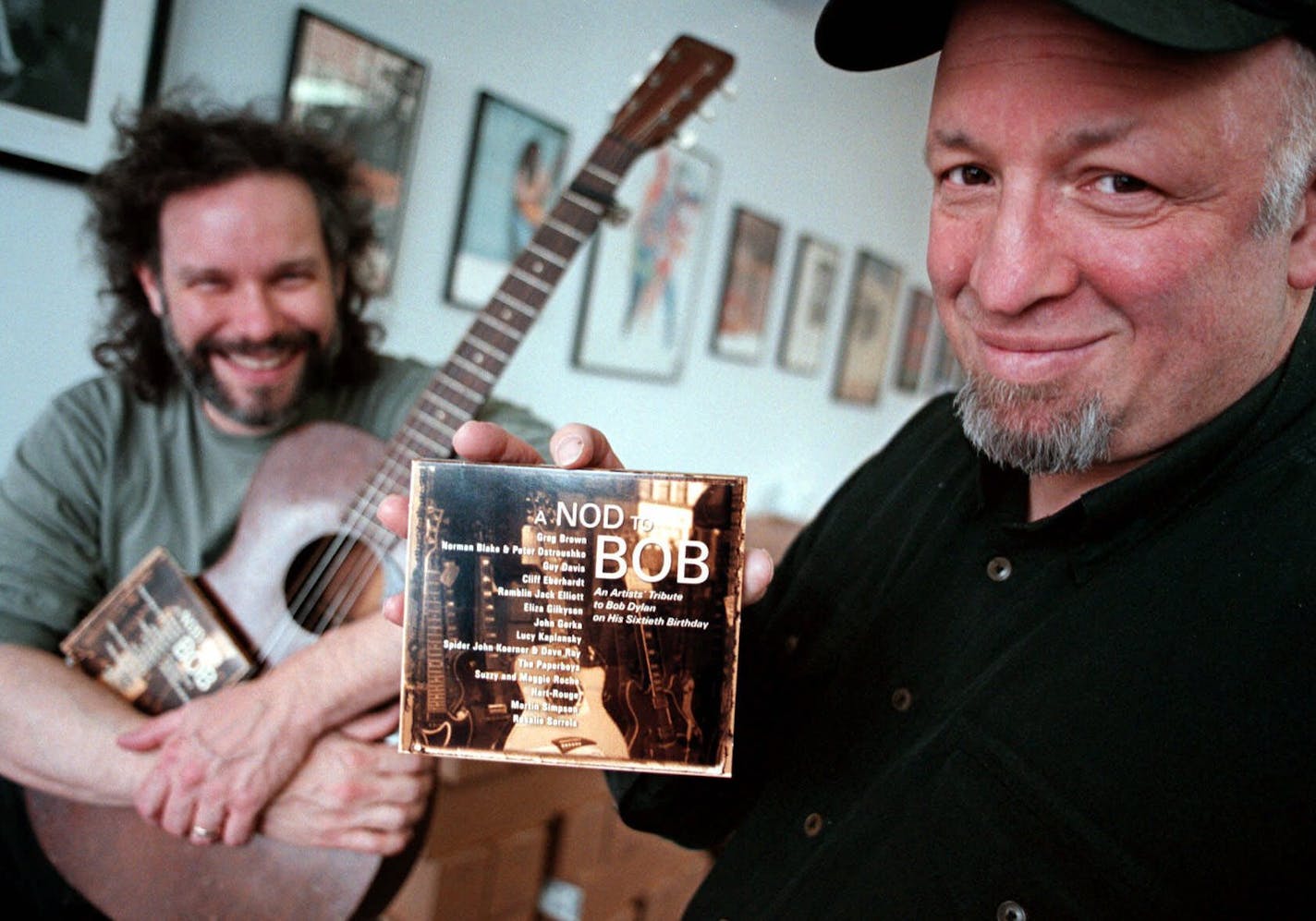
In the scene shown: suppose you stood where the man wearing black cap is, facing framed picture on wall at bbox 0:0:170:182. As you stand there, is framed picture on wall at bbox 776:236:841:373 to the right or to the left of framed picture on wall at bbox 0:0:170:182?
right

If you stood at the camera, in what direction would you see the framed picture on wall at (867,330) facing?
facing the viewer and to the right of the viewer

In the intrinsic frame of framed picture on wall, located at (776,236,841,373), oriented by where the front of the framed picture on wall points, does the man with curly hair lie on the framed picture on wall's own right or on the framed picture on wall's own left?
on the framed picture on wall's own right

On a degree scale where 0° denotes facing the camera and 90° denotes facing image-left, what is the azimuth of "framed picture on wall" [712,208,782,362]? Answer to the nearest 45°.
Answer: approximately 315°

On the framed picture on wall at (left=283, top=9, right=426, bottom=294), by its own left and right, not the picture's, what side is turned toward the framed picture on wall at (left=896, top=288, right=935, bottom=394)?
left

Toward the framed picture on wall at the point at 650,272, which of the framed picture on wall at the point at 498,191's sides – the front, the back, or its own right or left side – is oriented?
left

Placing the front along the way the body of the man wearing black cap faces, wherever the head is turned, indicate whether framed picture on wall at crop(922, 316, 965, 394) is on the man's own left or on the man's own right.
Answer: on the man's own right

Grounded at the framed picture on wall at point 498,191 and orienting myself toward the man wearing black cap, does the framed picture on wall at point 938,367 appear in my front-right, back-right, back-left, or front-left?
back-left

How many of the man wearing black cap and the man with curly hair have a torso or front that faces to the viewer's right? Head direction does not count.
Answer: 0

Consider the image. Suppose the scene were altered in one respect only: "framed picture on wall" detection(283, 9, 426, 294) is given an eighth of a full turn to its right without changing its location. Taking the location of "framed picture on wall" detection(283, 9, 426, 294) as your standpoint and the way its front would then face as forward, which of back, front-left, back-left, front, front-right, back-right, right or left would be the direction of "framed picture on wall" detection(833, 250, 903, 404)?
back-left

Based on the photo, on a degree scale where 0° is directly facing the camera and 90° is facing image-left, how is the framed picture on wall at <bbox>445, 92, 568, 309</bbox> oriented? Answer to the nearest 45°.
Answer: approximately 315°
